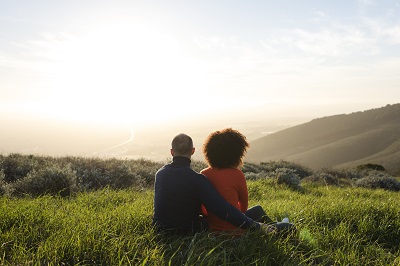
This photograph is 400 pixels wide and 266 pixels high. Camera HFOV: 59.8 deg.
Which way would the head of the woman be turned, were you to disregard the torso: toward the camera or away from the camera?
away from the camera

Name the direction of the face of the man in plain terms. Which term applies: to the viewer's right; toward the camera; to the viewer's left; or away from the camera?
away from the camera

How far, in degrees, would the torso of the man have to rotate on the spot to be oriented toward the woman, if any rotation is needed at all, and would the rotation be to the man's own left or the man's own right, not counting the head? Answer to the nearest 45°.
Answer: approximately 45° to the man's own right

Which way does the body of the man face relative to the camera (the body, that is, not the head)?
away from the camera
